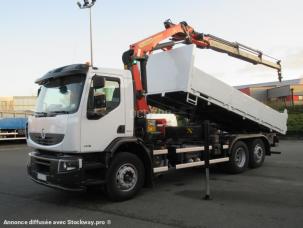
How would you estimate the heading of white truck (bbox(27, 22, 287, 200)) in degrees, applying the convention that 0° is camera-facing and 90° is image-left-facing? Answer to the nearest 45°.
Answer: approximately 45°
